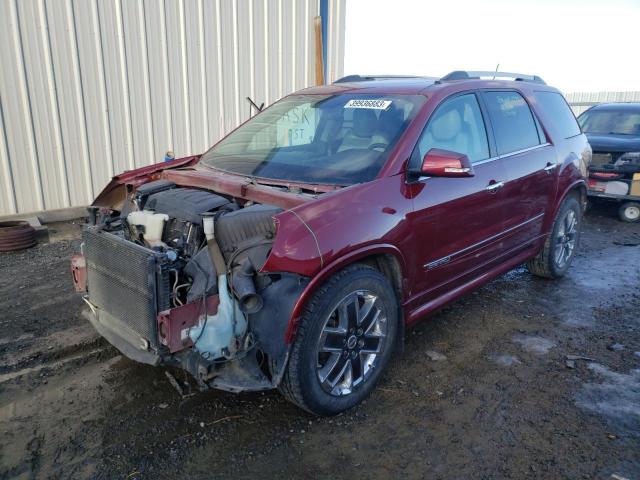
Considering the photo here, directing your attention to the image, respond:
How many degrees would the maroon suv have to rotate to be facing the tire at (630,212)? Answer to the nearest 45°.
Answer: approximately 180°

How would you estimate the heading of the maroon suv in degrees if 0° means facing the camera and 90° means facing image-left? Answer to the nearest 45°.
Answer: approximately 45°

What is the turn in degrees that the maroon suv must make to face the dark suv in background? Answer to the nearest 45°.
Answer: approximately 180°
